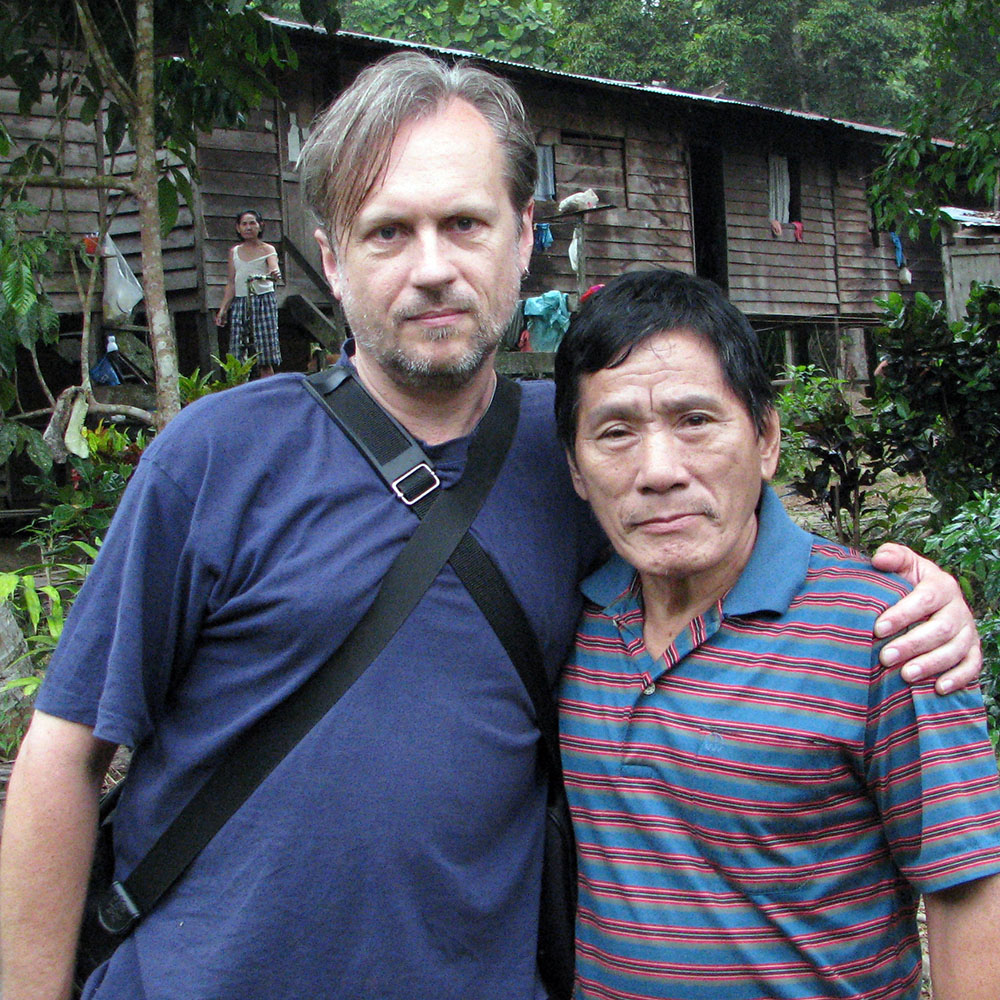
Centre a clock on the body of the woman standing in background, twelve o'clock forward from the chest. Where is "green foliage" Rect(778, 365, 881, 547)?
The green foliage is roughly at 11 o'clock from the woman standing in background.

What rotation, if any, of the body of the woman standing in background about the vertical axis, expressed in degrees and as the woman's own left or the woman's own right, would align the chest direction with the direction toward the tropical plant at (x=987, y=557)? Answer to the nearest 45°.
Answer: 0° — they already face it

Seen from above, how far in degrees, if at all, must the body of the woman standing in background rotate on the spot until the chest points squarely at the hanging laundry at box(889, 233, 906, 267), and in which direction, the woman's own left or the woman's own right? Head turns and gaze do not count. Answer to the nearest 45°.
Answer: approximately 135° to the woman's own left

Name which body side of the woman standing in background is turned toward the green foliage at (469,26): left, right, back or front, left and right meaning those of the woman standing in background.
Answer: back

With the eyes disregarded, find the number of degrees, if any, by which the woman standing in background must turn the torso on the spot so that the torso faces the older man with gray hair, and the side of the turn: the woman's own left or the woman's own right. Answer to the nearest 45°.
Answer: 0° — they already face them

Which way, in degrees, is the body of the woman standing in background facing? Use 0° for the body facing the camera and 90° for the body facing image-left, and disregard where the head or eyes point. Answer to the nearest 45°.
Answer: approximately 0°

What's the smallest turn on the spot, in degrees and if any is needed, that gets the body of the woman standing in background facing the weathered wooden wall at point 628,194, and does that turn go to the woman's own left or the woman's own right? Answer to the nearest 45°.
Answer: approximately 135° to the woman's own left
